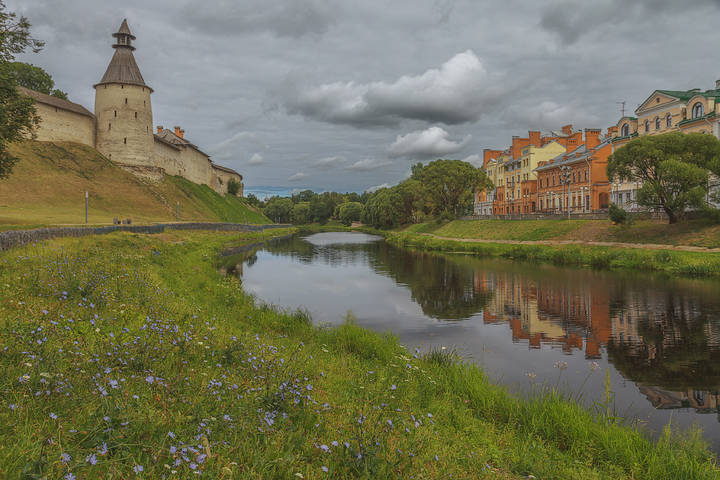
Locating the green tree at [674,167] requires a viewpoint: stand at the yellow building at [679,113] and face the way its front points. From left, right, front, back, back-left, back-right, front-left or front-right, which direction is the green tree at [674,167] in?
front-left

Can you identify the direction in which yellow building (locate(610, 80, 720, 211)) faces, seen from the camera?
facing the viewer and to the left of the viewer

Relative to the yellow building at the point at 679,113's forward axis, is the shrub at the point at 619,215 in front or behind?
in front

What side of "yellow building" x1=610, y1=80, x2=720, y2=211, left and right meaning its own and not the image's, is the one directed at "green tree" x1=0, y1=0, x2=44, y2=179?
front
